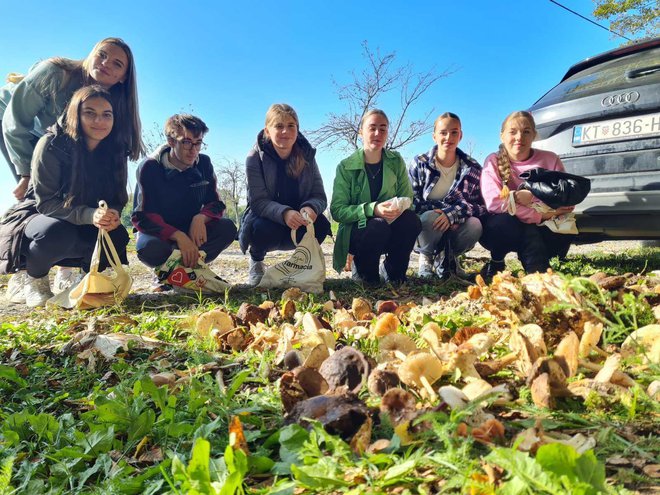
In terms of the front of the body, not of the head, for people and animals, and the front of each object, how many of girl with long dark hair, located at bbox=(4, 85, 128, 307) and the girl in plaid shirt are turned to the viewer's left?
0

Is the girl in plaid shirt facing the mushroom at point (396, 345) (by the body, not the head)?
yes

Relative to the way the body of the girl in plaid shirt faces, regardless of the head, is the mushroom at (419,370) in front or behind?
in front
